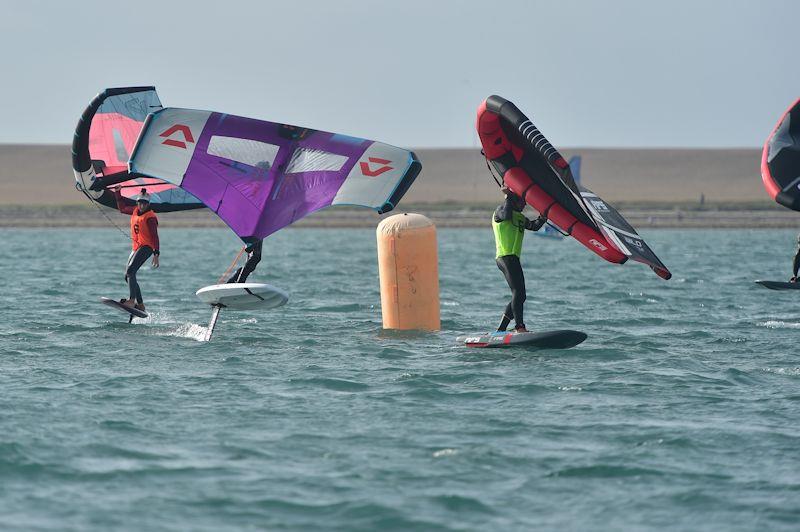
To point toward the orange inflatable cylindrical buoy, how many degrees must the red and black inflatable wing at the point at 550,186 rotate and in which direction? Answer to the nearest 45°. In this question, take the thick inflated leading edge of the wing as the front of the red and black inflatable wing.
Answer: approximately 45° to its right

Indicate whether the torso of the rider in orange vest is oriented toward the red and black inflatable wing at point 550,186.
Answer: no

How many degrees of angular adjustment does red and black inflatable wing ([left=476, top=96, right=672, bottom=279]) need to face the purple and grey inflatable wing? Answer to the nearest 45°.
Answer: approximately 45° to its right

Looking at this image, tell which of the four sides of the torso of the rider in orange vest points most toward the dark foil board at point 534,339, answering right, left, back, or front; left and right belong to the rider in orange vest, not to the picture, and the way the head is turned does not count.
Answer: left

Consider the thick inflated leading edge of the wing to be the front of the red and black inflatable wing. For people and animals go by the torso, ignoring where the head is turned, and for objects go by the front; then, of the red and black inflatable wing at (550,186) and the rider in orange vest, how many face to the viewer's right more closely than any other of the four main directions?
0

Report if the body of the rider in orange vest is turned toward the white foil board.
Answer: no

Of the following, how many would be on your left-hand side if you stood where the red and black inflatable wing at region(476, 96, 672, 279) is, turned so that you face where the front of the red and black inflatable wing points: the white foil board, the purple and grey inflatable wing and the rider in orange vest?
0

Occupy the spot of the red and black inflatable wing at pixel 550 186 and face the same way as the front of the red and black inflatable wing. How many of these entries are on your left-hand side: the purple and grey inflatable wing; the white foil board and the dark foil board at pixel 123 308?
0

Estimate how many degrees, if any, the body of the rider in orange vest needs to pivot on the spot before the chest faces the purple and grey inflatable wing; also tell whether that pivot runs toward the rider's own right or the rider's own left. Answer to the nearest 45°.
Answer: approximately 90° to the rider's own left

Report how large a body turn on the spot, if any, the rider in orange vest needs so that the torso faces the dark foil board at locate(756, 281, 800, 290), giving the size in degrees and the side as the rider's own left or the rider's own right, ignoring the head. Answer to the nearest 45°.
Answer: approximately 135° to the rider's own left

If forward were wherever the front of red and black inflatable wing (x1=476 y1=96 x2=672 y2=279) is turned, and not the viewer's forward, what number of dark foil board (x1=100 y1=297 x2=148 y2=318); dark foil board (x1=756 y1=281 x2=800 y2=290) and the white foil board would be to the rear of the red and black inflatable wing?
1

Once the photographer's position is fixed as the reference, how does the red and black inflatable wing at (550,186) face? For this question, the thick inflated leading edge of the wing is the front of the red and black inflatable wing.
facing the viewer and to the left of the viewer

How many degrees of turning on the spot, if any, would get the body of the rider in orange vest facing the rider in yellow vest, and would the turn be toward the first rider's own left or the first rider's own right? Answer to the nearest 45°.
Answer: approximately 90° to the first rider's own left
